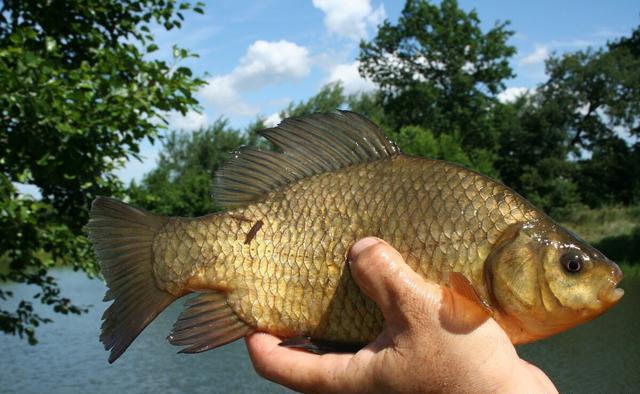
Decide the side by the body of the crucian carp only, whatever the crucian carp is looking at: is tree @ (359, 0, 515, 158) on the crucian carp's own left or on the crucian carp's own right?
on the crucian carp's own left

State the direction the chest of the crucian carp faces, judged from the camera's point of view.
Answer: to the viewer's right

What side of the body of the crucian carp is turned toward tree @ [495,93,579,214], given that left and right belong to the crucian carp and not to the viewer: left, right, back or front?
left

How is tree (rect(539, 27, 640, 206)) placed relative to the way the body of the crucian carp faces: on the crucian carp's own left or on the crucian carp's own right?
on the crucian carp's own left
